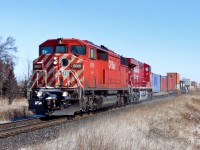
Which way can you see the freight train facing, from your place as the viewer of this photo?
facing the viewer and to the left of the viewer
